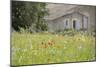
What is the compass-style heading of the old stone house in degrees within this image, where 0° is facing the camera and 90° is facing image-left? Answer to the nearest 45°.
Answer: approximately 0°
